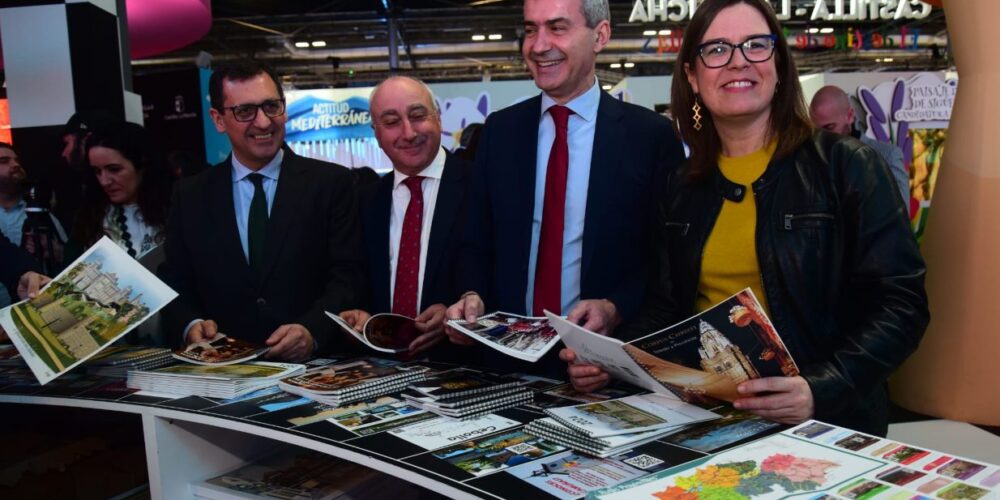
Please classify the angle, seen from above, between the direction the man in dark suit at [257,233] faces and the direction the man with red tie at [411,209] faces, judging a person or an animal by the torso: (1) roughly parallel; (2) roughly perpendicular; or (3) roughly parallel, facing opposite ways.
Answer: roughly parallel

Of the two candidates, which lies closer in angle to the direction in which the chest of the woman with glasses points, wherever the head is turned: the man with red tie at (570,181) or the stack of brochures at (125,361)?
the stack of brochures

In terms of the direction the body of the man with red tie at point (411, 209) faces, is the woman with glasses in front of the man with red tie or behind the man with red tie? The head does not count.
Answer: in front

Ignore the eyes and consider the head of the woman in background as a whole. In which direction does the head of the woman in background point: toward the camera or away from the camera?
toward the camera

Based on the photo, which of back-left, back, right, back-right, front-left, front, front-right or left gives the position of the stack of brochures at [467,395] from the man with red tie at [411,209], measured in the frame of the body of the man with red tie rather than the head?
front

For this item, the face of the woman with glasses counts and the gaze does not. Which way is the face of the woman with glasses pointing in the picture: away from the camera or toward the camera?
toward the camera

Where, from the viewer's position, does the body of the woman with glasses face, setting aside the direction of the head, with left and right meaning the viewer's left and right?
facing the viewer and to the left of the viewer

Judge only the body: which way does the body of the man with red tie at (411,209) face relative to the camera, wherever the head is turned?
toward the camera

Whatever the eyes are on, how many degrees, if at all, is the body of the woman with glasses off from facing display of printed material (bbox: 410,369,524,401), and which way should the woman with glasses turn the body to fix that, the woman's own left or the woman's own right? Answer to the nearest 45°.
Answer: approximately 45° to the woman's own right

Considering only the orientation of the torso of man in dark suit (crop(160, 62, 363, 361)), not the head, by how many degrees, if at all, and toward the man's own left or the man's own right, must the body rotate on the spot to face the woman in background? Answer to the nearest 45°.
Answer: approximately 135° to the man's own right

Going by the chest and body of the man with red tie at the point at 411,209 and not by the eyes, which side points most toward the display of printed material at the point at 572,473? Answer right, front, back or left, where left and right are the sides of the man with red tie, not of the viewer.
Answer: front

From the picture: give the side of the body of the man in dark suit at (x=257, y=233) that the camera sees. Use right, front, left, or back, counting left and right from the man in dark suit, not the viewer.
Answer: front

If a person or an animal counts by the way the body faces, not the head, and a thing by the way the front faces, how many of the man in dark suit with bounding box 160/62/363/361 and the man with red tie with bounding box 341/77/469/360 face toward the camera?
2
